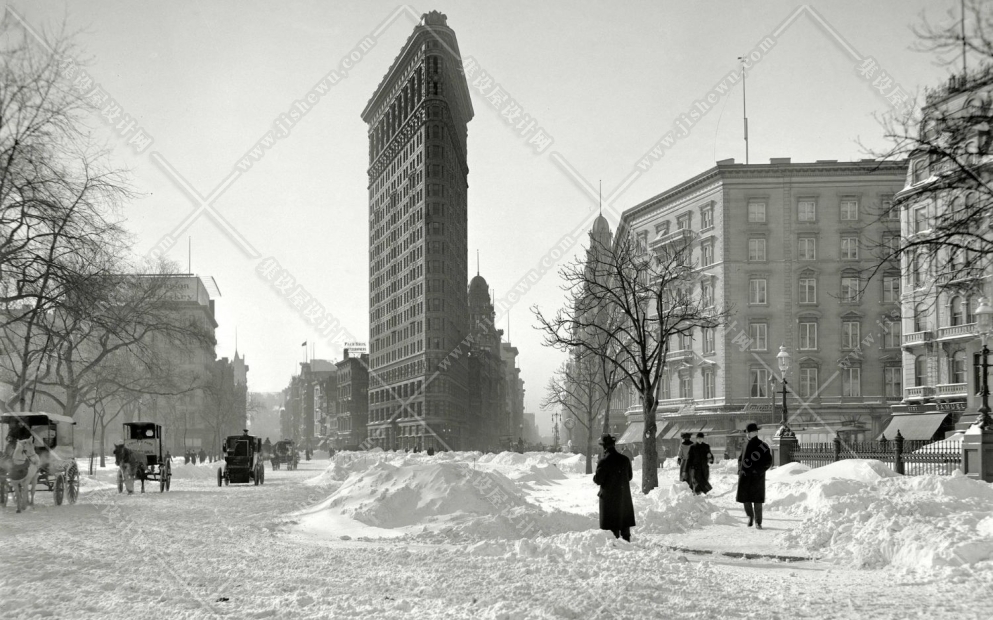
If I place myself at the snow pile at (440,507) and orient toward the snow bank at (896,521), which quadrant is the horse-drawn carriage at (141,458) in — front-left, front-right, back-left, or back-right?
back-left

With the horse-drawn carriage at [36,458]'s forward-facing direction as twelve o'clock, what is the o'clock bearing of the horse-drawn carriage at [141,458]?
the horse-drawn carriage at [141,458] is roughly at 5 o'clock from the horse-drawn carriage at [36,458].

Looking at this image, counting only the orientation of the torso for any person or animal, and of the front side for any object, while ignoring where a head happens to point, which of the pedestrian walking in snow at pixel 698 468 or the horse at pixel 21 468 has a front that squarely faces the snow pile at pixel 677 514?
the pedestrian walking in snow

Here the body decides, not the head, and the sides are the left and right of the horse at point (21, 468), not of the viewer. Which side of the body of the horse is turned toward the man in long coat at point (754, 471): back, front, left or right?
left

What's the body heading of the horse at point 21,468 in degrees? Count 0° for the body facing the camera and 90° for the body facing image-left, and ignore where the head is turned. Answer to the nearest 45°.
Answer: approximately 45°

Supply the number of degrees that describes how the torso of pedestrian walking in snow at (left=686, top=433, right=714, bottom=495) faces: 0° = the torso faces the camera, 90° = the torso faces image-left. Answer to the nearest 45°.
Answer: approximately 0°

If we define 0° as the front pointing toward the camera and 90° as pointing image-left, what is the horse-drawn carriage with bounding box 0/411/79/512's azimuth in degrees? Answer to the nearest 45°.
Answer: approximately 45°
